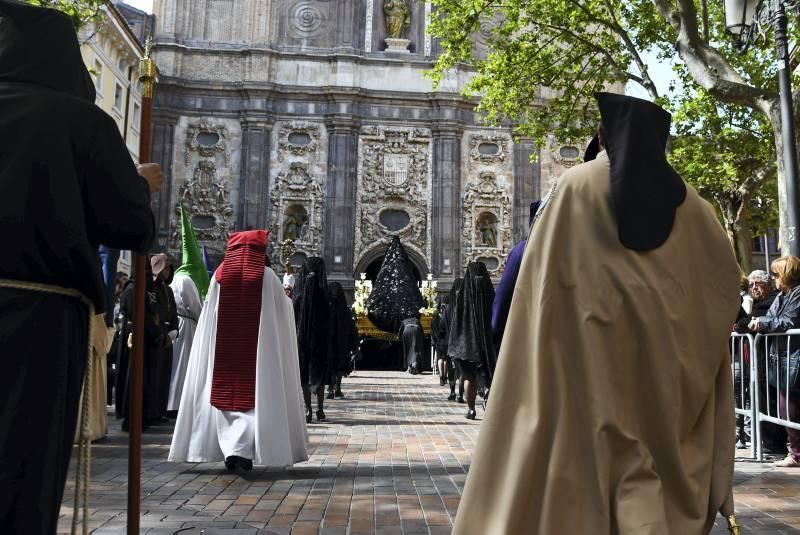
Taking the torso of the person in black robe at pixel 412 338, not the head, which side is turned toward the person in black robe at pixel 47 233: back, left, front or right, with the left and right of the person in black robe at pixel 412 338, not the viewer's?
back

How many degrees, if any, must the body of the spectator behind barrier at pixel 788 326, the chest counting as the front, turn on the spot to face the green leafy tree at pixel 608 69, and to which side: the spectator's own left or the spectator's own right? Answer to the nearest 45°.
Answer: approximately 90° to the spectator's own right

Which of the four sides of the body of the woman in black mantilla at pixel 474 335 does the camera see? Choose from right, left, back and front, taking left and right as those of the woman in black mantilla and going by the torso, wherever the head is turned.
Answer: back

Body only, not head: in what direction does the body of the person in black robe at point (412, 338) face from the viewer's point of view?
away from the camera

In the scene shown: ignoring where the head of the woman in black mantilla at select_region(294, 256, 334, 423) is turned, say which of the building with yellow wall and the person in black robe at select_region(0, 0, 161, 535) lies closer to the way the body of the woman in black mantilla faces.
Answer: the building with yellow wall

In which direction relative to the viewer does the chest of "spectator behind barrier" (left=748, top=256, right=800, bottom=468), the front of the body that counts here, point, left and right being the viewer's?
facing to the left of the viewer
